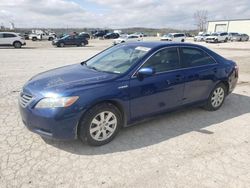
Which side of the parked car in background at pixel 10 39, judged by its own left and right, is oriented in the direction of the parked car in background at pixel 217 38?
back

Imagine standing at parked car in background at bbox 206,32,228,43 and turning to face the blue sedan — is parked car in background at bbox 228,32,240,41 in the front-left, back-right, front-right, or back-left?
back-left

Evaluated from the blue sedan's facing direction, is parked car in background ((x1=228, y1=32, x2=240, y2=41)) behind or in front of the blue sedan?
behind

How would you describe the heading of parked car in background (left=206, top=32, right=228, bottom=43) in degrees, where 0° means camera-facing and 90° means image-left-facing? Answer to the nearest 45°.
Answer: approximately 45°

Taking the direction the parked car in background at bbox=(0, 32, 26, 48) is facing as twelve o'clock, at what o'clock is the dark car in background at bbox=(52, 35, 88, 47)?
The dark car in background is roughly at 5 o'clock from the parked car in background.

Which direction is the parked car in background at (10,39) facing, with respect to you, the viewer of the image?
facing to the left of the viewer

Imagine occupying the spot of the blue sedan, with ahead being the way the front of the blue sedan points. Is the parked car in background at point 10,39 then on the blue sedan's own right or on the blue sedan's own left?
on the blue sedan's own right
